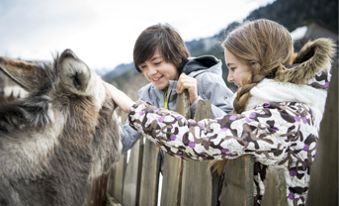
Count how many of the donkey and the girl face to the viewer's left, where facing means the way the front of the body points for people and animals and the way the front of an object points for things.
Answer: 1

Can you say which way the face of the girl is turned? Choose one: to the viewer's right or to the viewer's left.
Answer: to the viewer's left

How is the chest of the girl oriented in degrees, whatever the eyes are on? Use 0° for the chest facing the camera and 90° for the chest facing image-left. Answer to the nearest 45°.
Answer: approximately 90°

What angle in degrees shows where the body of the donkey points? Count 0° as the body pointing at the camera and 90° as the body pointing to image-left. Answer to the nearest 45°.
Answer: approximately 225°

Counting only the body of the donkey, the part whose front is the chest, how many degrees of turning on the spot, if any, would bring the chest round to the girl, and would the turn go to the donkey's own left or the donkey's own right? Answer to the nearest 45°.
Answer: approximately 45° to the donkey's own right
